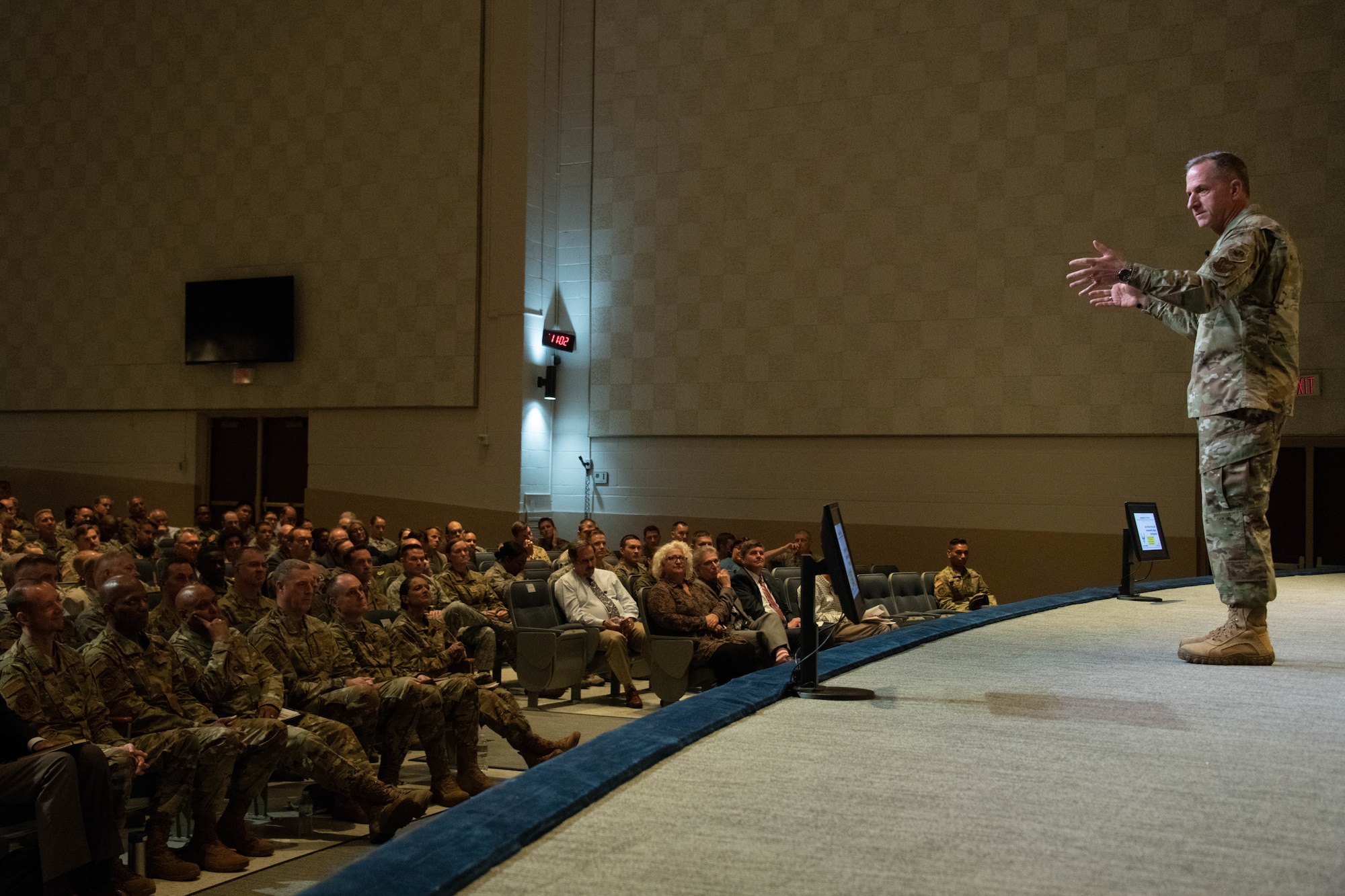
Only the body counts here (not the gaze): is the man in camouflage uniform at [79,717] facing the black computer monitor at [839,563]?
yes

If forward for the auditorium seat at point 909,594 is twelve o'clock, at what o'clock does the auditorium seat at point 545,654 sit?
the auditorium seat at point 545,654 is roughly at 3 o'clock from the auditorium seat at point 909,594.

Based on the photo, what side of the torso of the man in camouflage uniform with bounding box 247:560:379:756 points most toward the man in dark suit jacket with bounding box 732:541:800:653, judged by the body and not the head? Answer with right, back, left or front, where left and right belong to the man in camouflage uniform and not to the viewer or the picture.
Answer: left

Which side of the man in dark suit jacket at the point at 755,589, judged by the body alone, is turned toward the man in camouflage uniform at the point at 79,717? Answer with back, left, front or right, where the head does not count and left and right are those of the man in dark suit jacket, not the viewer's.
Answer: right

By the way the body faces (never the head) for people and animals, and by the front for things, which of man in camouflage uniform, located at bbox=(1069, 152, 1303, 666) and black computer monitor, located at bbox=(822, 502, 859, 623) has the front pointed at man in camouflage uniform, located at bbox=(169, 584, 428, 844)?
man in camouflage uniform, located at bbox=(1069, 152, 1303, 666)

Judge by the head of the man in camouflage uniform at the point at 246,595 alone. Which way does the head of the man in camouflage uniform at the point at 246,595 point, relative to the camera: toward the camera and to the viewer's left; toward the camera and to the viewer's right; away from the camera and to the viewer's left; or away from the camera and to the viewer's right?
toward the camera and to the viewer's right

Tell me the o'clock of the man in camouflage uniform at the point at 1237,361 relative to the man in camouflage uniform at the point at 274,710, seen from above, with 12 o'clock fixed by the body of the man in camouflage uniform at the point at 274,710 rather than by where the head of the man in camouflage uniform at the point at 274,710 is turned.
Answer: the man in camouflage uniform at the point at 1237,361 is roughly at 12 o'clock from the man in camouflage uniform at the point at 274,710.

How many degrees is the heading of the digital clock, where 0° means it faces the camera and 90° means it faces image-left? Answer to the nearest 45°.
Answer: approximately 0°

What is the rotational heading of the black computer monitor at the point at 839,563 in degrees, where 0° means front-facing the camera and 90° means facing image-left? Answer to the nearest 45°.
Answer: approximately 270°

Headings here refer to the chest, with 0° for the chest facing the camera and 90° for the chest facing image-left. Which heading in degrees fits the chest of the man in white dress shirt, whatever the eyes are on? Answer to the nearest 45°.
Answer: approximately 315°
